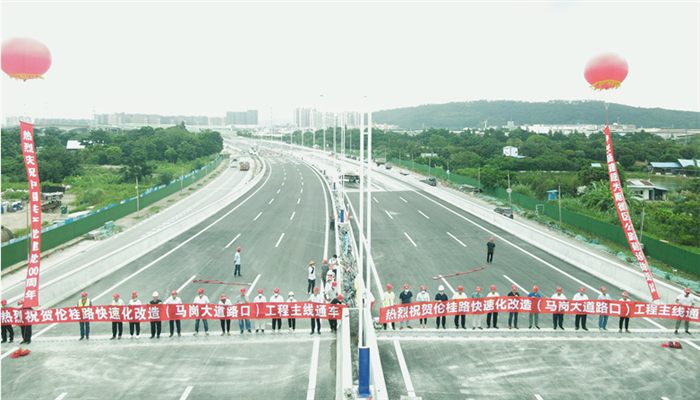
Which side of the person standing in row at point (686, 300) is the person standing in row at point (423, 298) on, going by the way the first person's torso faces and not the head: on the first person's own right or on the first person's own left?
on the first person's own right

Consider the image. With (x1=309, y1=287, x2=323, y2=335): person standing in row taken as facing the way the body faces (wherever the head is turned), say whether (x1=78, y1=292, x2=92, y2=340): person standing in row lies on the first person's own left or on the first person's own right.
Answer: on the first person's own right

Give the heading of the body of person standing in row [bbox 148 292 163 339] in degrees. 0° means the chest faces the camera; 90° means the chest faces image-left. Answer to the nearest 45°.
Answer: approximately 0°

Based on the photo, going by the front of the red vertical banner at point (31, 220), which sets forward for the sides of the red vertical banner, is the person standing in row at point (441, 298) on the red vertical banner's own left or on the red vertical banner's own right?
on the red vertical banner's own left

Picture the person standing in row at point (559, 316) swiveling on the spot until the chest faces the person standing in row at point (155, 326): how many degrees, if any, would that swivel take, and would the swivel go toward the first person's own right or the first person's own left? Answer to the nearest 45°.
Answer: approximately 45° to the first person's own right

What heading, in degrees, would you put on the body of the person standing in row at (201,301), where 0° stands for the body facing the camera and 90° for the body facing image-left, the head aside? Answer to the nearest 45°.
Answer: approximately 0°

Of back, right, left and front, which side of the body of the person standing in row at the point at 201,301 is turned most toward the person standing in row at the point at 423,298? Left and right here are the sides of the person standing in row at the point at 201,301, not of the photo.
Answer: left
